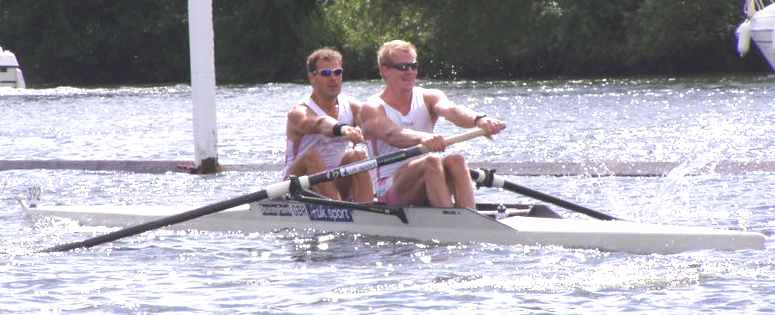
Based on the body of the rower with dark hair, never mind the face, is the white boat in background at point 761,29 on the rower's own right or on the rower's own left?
on the rower's own left

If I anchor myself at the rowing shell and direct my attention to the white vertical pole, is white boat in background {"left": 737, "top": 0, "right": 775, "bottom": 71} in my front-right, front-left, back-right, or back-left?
front-right

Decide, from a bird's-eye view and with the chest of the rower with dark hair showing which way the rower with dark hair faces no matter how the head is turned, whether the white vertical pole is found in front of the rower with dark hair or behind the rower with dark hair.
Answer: behind
